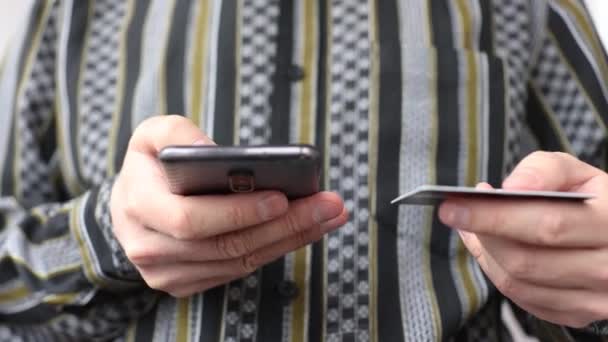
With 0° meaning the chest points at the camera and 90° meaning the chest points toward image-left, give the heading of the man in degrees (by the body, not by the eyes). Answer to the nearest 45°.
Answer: approximately 0°
